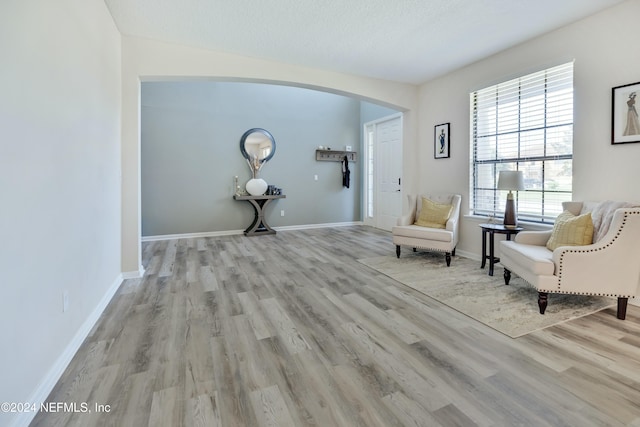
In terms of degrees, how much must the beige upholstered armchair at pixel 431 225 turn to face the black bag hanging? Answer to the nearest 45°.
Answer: approximately 90° to its right

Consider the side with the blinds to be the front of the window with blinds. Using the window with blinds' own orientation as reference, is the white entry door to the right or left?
on its right

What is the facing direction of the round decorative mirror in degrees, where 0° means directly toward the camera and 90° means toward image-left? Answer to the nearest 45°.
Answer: approximately 0°

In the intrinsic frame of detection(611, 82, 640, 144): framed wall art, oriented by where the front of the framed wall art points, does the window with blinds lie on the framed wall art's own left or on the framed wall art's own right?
on the framed wall art's own right

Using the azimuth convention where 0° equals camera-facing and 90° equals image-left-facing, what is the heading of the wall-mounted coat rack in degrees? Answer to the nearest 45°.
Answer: approximately 0°

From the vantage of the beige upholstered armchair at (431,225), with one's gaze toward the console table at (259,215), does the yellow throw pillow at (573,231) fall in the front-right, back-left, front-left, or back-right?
back-left
